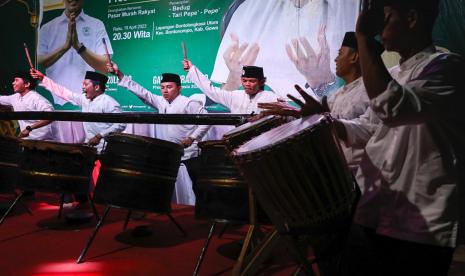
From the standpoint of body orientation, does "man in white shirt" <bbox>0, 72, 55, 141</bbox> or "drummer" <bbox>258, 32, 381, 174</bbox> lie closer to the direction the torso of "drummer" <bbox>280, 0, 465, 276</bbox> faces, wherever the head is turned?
the man in white shirt

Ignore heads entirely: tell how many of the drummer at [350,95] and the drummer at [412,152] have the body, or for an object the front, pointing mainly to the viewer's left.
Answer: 2

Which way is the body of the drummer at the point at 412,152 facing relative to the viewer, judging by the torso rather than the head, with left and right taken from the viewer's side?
facing to the left of the viewer

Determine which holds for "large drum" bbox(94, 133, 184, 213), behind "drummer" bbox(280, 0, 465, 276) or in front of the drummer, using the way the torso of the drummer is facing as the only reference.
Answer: in front

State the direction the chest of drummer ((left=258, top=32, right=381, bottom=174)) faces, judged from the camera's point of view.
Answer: to the viewer's left

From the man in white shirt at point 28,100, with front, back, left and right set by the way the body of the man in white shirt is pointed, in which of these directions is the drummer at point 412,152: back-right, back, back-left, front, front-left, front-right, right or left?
front-left

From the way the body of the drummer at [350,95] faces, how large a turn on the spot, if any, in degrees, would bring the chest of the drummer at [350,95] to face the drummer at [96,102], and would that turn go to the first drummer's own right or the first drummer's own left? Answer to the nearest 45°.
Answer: approximately 45° to the first drummer's own right

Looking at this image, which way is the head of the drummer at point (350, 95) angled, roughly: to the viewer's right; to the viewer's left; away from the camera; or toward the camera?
to the viewer's left
